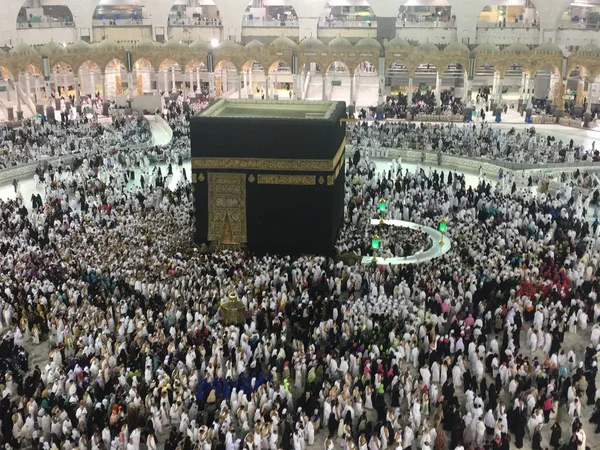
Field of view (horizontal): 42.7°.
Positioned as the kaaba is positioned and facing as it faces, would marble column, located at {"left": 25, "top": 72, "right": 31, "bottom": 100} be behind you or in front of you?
behind

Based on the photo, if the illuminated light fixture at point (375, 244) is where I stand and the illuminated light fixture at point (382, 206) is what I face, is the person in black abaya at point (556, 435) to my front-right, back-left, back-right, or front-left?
back-right

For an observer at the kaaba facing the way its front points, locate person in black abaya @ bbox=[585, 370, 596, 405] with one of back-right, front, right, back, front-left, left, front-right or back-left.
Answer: front-left

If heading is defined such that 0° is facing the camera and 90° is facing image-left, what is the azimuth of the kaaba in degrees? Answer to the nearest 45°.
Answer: approximately 0°

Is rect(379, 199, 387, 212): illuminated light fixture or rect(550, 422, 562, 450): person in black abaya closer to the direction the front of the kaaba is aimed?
the person in black abaya

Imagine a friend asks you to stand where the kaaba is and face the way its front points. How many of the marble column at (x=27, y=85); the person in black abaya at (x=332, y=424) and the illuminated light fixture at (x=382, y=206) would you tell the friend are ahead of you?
1

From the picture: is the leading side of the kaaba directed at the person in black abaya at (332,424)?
yes

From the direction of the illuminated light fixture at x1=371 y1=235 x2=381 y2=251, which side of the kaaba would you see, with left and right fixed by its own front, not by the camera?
left

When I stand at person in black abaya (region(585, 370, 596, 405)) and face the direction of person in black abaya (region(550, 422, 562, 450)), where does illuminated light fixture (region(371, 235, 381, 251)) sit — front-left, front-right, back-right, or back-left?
back-right

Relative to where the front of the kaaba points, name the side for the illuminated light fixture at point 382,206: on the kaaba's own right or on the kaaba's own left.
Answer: on the kaaba's own left

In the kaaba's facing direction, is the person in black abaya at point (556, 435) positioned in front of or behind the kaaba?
in front

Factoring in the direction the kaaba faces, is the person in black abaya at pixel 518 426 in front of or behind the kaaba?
in front

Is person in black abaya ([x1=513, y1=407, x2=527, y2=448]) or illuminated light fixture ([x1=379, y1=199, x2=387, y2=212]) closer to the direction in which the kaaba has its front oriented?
the person in black abaya

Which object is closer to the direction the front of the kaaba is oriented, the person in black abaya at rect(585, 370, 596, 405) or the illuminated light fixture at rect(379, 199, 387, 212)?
the person in black abaya
